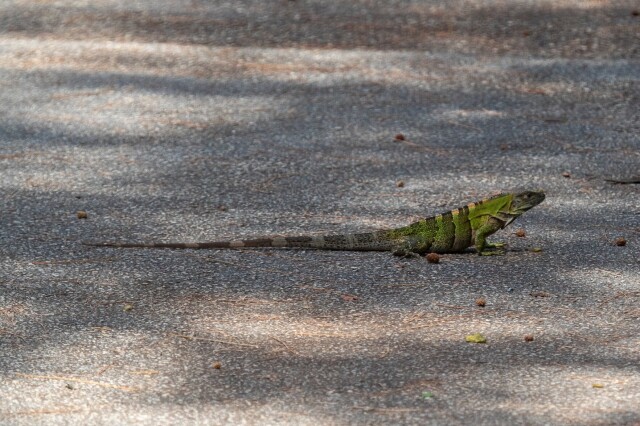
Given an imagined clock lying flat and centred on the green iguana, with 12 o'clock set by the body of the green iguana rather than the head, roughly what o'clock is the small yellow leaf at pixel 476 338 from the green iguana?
The small yellow leaf is roughly at 3 o'clock from the green iguana.

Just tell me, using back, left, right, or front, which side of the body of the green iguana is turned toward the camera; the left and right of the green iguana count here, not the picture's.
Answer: right

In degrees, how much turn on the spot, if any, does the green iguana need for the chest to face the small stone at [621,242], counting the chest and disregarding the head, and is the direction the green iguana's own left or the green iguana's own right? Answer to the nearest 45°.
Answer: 0° — it already faces it

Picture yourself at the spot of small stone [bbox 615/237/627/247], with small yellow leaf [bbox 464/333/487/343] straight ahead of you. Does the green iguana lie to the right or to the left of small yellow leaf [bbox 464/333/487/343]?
right
